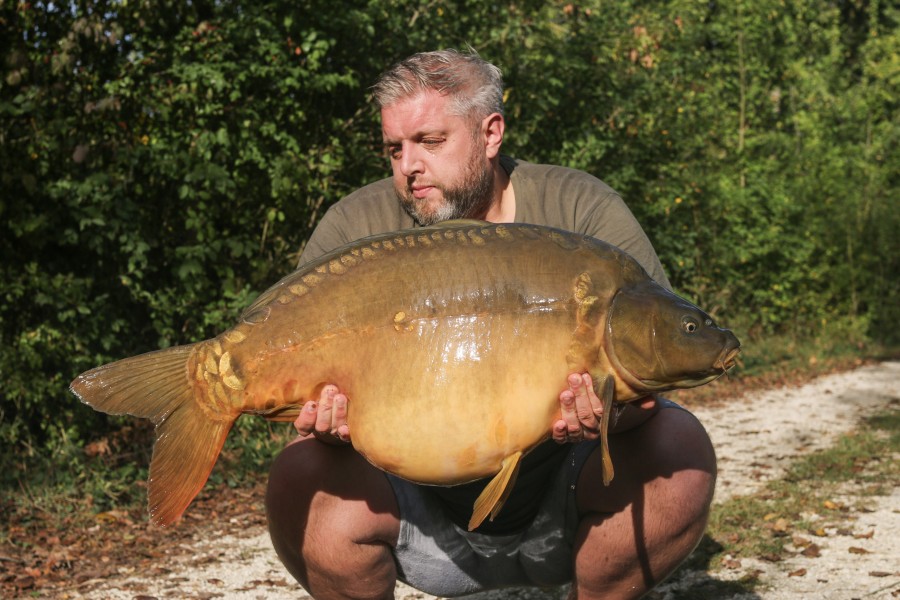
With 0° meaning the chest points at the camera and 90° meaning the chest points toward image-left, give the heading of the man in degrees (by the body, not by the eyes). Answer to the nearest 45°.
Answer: approximately 0°

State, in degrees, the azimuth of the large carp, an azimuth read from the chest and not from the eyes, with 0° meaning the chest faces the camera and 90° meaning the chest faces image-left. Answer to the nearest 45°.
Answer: approximately 270°

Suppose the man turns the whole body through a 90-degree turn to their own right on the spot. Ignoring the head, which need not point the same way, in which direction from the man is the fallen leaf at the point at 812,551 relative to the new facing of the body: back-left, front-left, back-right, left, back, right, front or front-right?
back-right

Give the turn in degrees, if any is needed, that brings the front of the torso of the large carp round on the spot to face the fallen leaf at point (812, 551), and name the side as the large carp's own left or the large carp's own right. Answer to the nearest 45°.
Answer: approximately 45° to the large carp's own left
